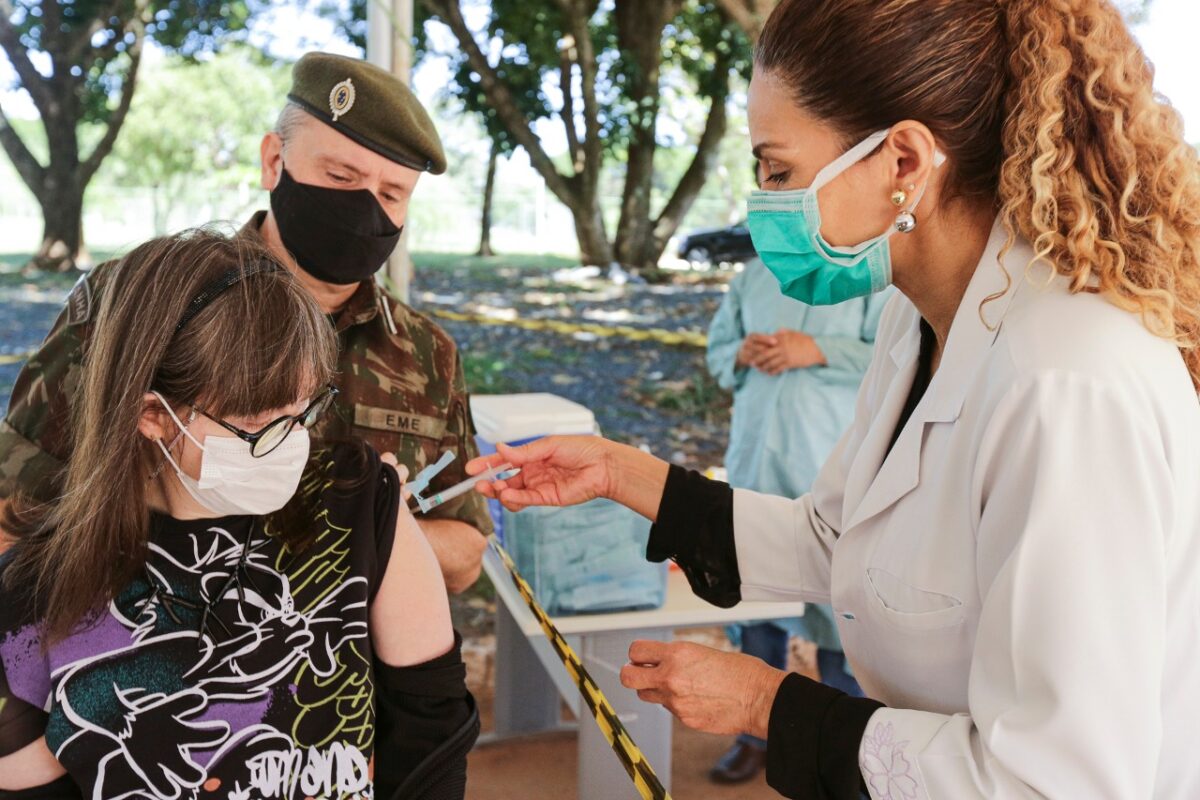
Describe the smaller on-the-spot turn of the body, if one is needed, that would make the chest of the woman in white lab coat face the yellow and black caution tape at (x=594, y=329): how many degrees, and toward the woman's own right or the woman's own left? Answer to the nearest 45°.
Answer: approximately 90° to the woman's own right

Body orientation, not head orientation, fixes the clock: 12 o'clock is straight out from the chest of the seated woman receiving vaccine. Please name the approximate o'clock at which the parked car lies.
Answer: The parked car is roughly at 7 o'clock from the seated woman receiving vaccine.

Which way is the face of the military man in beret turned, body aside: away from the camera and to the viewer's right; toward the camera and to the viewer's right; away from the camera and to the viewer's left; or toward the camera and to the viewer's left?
toward the camera and to the viewer's right

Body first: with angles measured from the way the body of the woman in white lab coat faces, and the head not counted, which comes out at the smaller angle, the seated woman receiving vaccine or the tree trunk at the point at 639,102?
the seated woman receiving vaccine

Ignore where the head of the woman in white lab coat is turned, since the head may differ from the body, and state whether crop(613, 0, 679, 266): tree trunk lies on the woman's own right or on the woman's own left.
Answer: on the woman's own right

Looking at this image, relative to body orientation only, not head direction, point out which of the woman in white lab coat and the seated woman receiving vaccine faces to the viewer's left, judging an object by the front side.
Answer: the woman in white lab coat

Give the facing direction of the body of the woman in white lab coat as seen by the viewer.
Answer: to the viewer's left

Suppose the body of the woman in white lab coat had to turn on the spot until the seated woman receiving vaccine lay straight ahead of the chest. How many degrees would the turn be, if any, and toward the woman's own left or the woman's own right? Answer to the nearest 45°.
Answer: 0° — they already face them

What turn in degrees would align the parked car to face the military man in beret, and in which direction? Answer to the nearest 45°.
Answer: approximately 90° to its left

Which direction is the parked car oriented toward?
to the viewer's left

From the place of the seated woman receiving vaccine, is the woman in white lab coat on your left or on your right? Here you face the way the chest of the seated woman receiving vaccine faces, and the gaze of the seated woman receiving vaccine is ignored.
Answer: on your left

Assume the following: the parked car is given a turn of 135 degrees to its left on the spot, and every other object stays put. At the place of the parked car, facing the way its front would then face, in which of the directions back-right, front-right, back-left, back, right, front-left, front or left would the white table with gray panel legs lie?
front-right

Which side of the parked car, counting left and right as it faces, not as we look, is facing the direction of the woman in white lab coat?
left

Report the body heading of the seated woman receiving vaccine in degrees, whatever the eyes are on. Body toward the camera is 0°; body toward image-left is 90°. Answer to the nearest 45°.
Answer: approximately 0°

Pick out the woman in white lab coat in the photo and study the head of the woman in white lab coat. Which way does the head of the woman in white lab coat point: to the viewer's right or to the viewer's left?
to the viewer's left

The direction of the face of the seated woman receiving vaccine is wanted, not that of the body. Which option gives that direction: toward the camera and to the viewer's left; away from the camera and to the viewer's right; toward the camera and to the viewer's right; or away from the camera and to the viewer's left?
toward the camera and to the viewer's right
